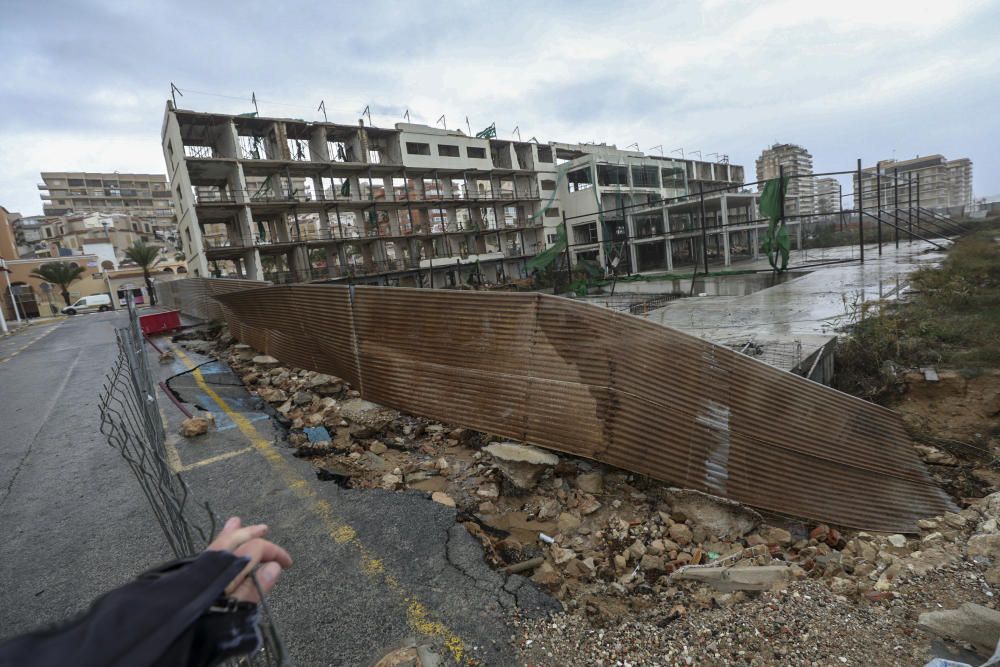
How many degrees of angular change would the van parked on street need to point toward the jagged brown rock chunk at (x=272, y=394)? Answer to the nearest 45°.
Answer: approximately 90° to its left

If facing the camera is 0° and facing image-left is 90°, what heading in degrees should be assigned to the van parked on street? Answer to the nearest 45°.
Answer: approximately 90°

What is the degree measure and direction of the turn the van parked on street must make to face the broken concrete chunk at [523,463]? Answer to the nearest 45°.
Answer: approximately 90° to its left

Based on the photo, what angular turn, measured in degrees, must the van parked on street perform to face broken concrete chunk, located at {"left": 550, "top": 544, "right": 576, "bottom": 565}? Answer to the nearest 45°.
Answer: approximately 90° to its left

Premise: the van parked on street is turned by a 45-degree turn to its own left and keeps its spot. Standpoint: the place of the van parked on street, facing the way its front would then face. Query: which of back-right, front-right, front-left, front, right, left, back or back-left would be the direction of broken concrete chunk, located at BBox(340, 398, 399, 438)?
front-left

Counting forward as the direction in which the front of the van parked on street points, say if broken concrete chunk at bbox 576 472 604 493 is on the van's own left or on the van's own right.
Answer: on the van's own left

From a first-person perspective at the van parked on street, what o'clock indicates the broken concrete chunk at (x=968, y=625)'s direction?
The broken concrete chunk is roughly at 9 o'clock from the van parked on street.
